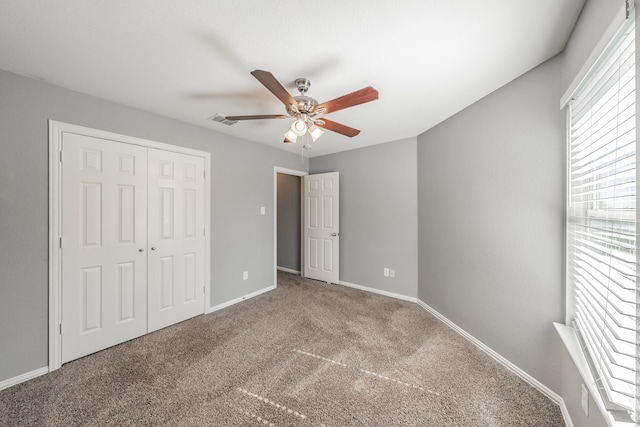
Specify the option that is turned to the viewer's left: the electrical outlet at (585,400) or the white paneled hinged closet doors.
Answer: the electrical outlet

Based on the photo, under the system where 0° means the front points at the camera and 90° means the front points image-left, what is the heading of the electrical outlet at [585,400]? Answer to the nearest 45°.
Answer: approximately 90°

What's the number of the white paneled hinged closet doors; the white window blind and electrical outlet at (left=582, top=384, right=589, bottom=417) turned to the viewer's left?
2

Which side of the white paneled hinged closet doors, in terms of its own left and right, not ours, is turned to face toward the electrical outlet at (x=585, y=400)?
front

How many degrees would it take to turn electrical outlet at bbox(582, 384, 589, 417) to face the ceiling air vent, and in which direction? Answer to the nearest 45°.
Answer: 0° — it already faces it

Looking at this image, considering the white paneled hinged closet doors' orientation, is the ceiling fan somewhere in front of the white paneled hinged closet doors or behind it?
in front

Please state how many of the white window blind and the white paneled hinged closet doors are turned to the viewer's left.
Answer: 1

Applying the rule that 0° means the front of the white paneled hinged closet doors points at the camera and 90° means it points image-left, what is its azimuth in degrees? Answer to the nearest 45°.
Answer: approximately 315°

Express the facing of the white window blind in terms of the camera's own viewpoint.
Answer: facing to the left of the viewer

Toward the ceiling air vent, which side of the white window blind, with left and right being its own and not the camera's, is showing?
front
